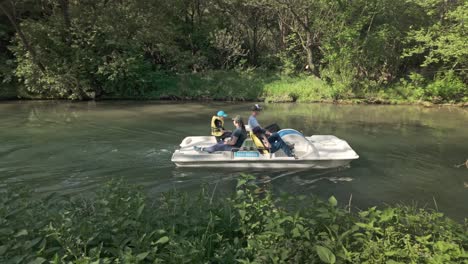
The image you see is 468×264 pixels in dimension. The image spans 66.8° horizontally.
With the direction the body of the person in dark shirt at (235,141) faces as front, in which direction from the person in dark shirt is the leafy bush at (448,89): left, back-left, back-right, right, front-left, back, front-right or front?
back-right

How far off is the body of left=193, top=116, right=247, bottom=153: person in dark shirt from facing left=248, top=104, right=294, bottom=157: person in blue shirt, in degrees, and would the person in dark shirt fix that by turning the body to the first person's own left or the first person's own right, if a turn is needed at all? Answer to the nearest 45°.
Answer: approximately 180°

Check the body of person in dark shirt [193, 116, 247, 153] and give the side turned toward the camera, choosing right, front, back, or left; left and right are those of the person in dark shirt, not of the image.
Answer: left
